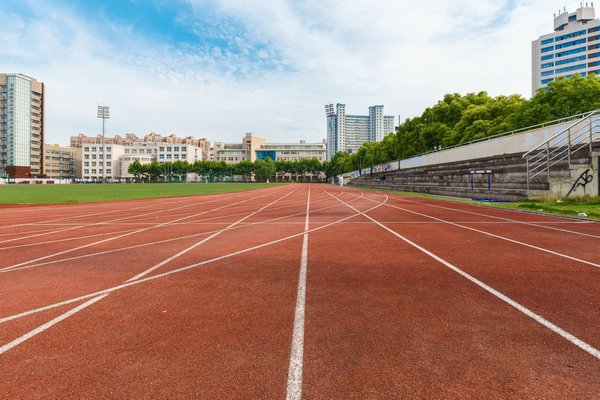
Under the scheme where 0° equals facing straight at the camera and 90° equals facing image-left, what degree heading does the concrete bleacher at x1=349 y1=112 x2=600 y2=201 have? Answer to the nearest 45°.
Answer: approximately 45°
